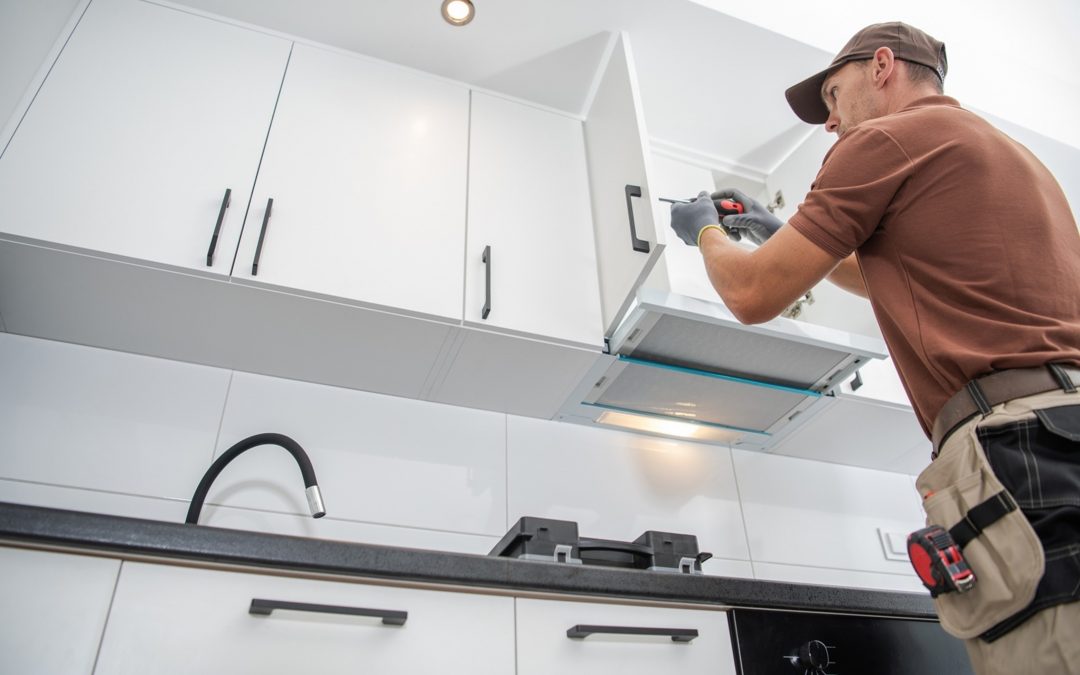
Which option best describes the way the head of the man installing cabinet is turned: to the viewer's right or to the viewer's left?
to the viewer's left

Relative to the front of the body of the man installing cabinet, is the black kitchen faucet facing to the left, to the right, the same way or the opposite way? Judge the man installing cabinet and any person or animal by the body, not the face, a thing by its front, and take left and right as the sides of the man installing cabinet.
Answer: the opposite way

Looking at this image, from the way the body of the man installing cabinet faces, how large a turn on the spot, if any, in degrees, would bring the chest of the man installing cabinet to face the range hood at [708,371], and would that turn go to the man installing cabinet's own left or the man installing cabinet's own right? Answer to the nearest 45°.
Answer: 0° — they already face it

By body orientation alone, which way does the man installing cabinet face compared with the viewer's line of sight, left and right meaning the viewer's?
facing away from the viewer and to the left of the viewer

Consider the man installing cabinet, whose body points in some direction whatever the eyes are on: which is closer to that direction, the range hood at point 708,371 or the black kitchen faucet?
the range hood

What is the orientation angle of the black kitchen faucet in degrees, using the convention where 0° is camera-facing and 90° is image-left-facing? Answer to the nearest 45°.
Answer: approximately 270°

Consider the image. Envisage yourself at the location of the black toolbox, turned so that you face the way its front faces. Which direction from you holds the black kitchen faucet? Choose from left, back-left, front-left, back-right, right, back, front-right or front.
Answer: right

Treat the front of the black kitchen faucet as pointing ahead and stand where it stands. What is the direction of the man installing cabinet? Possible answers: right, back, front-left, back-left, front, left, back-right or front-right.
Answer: front-right
